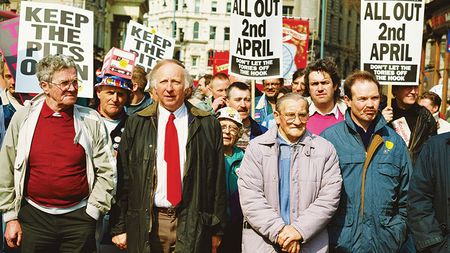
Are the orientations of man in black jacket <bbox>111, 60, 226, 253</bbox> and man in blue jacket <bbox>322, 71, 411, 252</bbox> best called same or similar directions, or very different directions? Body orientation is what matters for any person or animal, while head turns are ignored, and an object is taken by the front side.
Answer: same or similar directions

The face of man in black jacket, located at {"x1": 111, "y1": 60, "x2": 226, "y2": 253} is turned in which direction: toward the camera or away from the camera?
toward the camera

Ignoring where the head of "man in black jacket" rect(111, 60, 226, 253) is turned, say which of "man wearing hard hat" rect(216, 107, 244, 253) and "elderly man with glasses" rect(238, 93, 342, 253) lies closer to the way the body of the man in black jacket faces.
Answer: the elderly man with glasses

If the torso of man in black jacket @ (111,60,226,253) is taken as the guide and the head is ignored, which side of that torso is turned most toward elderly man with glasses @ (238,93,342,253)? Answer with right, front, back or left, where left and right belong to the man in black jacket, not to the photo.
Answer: left

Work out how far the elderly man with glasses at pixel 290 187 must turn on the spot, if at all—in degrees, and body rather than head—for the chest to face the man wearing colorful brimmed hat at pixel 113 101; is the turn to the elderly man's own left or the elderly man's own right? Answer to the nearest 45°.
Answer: approximately 135° to the elderly man's own right

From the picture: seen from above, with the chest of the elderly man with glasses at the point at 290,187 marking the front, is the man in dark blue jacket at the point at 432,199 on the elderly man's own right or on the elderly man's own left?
on the elderly man's own left

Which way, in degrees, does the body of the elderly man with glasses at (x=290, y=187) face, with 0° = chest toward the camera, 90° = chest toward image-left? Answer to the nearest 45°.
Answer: approximately 0°

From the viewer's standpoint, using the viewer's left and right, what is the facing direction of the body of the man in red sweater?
facing the viewer

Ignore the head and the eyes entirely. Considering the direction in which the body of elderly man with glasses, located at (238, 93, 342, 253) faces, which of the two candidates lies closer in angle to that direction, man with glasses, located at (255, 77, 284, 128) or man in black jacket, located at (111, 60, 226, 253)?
the man in black jacket

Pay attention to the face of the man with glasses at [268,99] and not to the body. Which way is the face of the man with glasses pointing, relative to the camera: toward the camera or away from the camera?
toward the camera

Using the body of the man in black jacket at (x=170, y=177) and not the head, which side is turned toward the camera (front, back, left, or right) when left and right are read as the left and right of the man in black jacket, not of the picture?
front

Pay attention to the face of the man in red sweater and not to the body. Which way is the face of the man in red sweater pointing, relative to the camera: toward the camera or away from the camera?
toward the camera

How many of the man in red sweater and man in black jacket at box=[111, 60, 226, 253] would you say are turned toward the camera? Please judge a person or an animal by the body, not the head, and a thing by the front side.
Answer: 2
